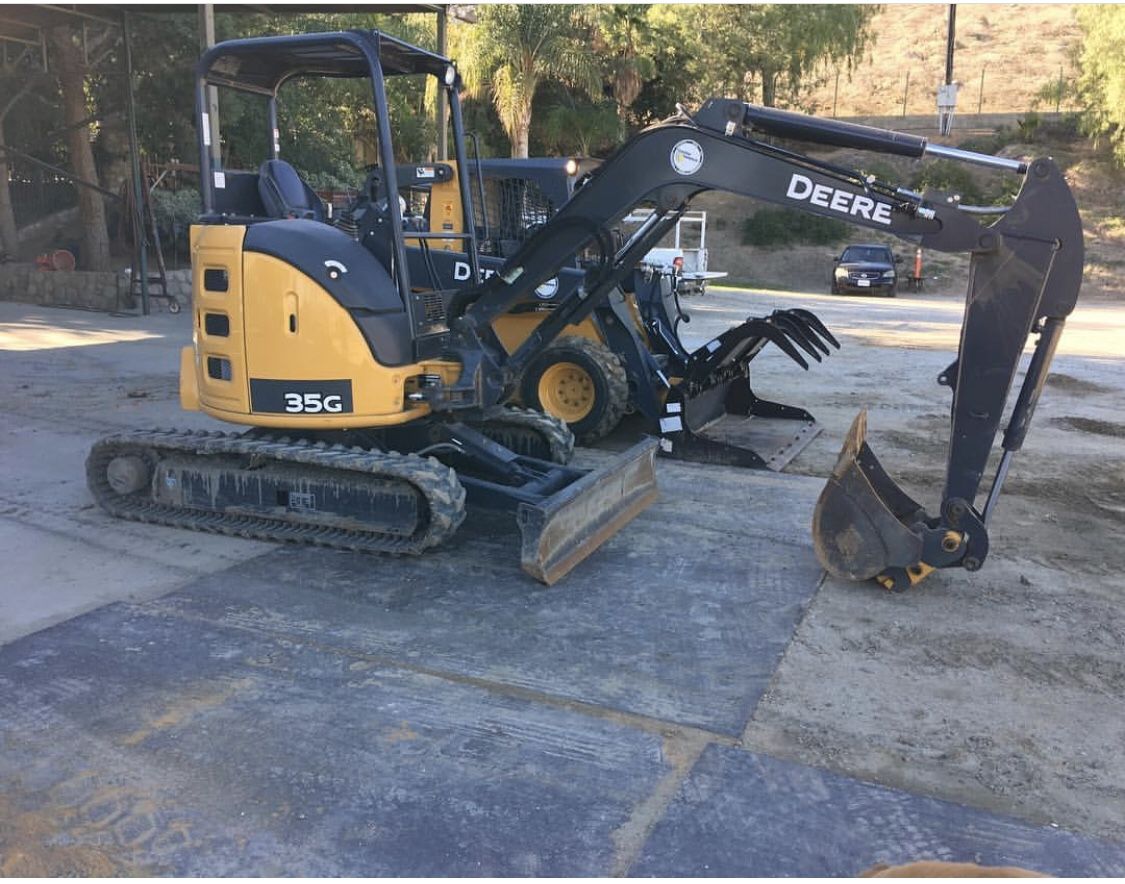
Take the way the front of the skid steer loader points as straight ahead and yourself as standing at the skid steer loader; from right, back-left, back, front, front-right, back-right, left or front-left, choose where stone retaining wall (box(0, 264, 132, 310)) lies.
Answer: back

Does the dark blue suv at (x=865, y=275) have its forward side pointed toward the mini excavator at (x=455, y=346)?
yes

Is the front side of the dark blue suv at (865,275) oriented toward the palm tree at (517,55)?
no

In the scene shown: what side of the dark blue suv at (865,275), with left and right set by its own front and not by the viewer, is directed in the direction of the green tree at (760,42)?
back

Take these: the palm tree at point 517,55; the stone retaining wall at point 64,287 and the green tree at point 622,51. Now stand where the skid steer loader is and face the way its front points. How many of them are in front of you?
0

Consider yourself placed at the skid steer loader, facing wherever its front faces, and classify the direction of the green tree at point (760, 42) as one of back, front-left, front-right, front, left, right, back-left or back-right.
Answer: back-left

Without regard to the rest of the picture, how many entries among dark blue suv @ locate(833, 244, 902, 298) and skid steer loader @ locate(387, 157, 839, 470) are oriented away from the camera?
0

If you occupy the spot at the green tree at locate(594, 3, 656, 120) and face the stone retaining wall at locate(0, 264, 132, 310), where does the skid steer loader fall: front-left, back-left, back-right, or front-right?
front-left

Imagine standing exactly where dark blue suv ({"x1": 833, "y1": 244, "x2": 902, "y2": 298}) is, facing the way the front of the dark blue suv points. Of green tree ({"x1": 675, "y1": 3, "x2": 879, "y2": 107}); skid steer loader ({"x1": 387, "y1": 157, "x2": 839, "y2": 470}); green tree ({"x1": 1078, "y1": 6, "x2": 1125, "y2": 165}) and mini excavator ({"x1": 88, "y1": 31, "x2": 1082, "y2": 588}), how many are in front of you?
2

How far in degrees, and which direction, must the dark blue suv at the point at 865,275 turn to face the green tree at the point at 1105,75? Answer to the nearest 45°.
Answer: approximately 135° to its left

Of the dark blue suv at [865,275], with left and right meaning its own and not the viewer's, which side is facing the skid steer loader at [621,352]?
front

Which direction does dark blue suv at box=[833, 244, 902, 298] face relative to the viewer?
toward the camera

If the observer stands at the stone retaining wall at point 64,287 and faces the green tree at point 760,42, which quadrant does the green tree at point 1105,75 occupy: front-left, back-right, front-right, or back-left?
front-right

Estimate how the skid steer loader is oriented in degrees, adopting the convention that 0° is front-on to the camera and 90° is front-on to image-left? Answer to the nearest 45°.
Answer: approximately 315°

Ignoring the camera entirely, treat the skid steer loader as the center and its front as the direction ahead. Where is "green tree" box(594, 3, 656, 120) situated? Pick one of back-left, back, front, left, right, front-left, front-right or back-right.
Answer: back-left
